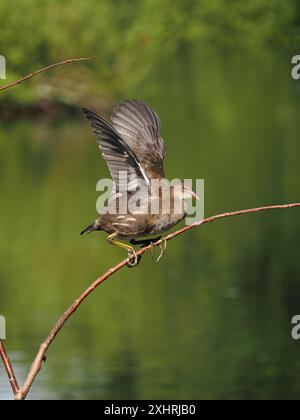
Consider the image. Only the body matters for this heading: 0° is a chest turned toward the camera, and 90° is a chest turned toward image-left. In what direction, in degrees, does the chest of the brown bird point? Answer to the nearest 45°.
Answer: approximately 270°
